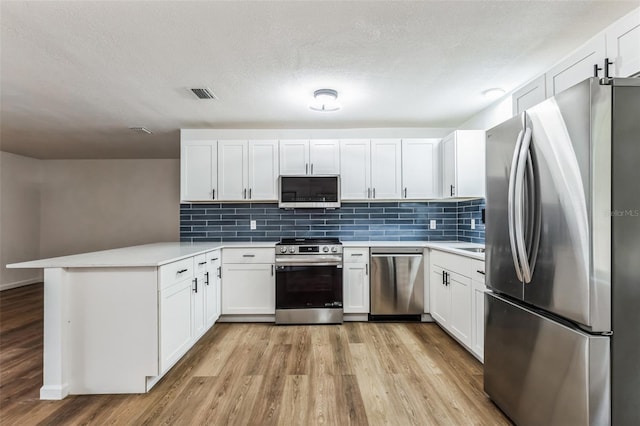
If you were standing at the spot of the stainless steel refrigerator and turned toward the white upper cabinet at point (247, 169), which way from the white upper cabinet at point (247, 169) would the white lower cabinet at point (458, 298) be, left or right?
right

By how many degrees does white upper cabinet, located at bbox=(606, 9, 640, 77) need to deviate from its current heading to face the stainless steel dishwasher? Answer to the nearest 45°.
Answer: approximately 90° to its right

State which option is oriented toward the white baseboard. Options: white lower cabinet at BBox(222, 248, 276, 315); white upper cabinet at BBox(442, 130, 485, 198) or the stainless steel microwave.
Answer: the white upper cabinet

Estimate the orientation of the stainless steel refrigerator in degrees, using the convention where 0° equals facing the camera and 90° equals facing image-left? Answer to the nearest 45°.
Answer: approximately 45°

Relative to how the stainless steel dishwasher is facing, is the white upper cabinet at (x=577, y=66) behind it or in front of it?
in front

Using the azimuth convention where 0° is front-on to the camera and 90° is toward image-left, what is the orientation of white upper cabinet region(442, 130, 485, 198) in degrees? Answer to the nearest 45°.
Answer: approximately 90°

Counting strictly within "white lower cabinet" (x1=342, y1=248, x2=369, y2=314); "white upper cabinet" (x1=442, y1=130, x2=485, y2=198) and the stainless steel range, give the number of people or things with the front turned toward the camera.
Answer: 2

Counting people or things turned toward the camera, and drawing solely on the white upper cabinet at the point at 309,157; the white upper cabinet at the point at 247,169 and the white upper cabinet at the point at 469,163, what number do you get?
2

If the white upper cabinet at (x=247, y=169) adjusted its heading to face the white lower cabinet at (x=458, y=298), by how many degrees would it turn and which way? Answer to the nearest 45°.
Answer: approximately 45° to its left

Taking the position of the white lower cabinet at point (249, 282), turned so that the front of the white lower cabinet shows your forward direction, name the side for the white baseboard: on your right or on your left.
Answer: on your right

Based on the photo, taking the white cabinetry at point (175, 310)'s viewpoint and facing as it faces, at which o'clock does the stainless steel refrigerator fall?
The stainless steel refrigerator is roughly at 12 o'clock from the white cabinetry.

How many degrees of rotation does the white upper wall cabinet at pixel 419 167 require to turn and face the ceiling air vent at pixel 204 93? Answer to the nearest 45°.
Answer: approximately 45° to its right
